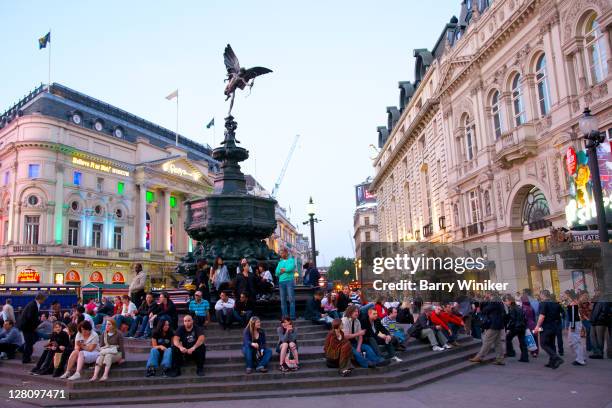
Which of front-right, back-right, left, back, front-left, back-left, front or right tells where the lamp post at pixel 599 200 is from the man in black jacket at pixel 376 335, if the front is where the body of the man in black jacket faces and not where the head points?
front-left

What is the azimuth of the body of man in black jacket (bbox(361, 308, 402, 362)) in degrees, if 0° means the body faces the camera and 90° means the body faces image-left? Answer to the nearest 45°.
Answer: approximately 315°

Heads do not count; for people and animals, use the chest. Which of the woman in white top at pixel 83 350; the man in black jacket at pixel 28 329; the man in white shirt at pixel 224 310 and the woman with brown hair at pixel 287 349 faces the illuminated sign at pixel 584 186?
the man in black jacket

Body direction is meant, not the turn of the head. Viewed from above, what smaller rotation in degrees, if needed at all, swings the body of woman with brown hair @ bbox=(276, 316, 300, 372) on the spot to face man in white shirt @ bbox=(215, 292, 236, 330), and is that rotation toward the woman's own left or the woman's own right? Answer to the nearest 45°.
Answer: approximately 135° to the woman's own right

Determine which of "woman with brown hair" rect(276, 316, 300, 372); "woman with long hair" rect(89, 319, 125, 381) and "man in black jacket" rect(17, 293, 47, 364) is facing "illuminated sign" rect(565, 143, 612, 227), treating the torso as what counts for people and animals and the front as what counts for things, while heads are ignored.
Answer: the man in black jacket

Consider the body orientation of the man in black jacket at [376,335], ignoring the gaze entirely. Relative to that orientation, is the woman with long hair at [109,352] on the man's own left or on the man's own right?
on the man's own right

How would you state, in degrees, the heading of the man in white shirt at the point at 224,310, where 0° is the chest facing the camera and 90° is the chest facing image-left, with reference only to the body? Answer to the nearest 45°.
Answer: approximately 0°

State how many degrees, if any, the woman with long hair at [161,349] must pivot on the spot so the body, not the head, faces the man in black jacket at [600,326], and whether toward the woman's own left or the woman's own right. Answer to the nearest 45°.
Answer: approximately 90° to the woman's own left

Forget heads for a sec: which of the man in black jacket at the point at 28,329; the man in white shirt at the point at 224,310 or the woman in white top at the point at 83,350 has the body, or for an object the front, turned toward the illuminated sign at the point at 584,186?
the man in black jacket

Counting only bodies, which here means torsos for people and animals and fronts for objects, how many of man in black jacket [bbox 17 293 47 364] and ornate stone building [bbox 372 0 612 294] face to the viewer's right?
1

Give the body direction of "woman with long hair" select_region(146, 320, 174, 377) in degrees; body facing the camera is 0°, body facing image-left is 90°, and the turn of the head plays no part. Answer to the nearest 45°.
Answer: approximately 0°

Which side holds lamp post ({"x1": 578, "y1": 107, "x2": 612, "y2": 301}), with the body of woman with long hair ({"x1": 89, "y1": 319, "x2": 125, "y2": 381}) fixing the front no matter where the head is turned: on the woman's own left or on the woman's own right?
on the woman's own left
